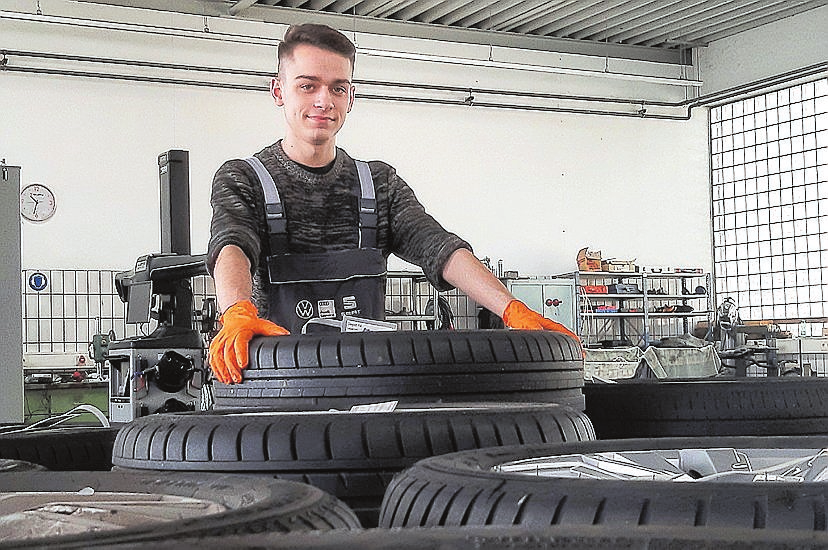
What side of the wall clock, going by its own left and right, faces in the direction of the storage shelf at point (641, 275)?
left

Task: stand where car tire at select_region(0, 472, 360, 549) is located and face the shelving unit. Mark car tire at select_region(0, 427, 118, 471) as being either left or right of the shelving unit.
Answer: left

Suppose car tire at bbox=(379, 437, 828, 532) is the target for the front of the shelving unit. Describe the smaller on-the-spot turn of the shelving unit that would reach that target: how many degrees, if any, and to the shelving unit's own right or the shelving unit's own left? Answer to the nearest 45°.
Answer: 0° — it already faces it

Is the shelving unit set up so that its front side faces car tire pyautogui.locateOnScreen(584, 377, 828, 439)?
yes

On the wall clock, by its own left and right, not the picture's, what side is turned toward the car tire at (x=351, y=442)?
front

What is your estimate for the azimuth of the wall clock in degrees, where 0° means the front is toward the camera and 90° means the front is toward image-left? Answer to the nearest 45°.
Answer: approximately 0°

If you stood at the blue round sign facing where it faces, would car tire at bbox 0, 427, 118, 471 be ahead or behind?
ahead

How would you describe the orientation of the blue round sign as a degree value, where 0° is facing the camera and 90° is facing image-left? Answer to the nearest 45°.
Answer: approximately 0°
